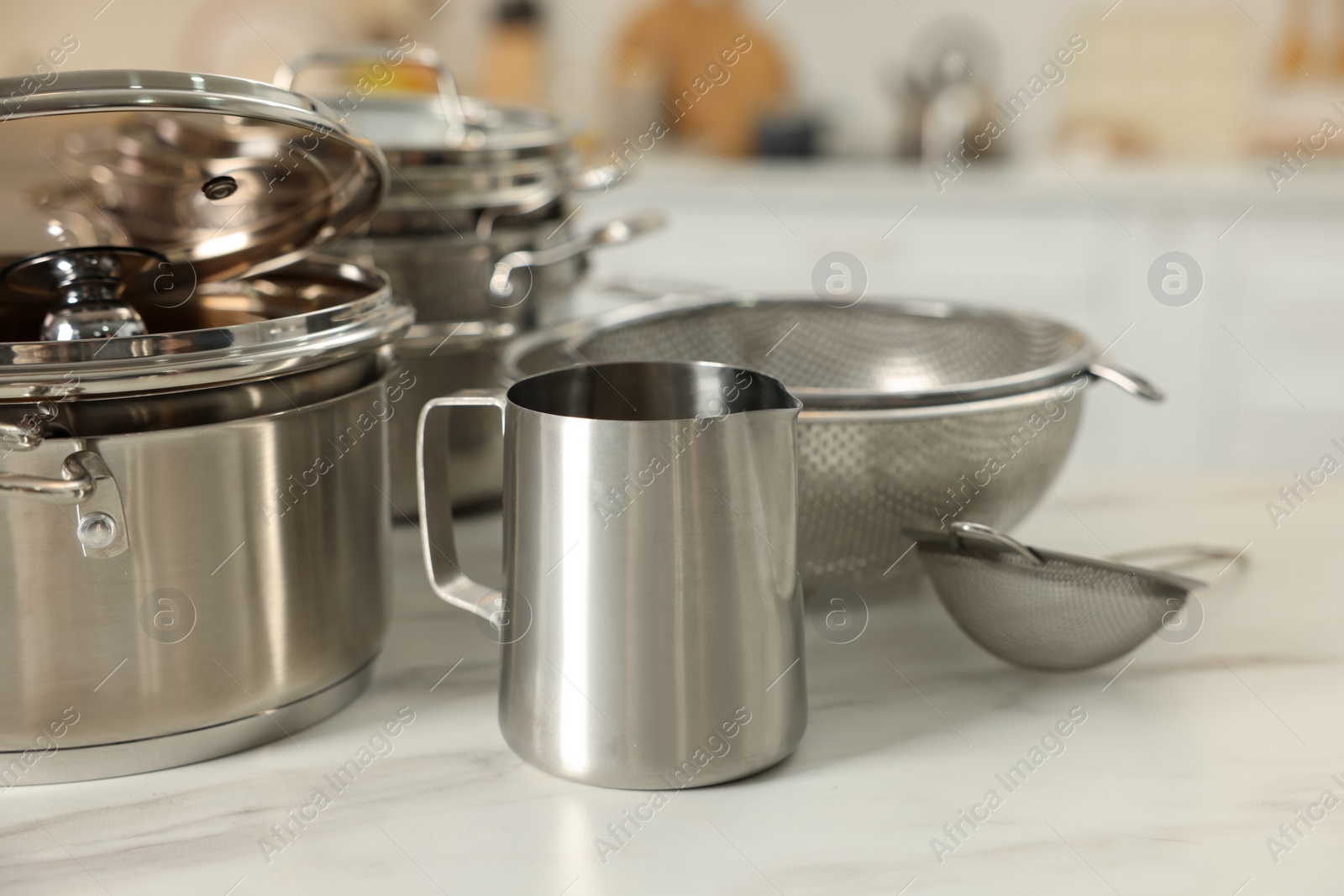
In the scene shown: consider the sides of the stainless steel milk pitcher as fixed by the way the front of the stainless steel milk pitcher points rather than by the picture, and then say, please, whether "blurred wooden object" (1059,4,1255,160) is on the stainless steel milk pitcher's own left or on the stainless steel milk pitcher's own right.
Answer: on the stainless steel milk pitcher's own left

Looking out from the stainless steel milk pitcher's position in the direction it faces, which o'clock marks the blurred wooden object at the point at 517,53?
The blurred wooden object is roughly at 9 o'clock from the stainless steel milk pitcher.

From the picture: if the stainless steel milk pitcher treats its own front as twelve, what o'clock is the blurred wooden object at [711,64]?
The blurred wooden object is roughly at 9 o'clock from the stainless steel milk pitcher.

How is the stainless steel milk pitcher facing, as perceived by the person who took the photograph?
facing to the right of the viewer
